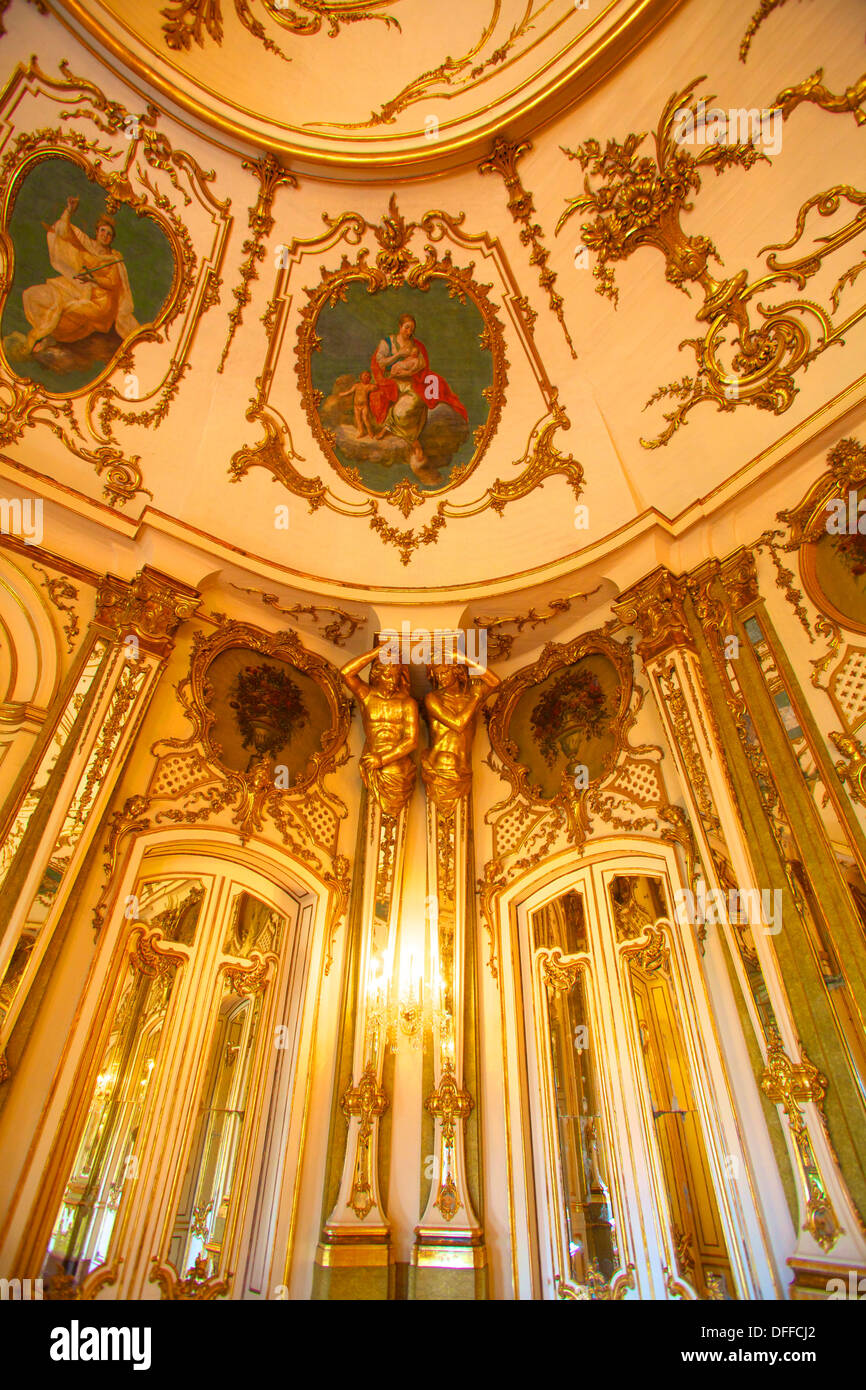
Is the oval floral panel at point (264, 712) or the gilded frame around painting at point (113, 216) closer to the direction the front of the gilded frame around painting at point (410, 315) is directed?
the gilded frame around painting

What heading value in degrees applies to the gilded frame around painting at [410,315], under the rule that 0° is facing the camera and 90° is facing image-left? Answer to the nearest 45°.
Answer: approximately 0°

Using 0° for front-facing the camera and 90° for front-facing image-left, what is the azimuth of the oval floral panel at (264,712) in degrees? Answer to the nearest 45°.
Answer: approximately 0°

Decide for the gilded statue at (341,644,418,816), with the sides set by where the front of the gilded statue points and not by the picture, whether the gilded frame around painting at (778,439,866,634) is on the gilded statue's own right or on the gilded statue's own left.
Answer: on the gilded statue's own left

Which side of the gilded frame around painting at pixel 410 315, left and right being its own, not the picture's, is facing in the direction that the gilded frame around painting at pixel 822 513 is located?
left

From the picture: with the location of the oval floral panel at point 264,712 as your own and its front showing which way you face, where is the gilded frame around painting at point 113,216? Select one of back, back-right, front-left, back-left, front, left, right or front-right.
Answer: front-right

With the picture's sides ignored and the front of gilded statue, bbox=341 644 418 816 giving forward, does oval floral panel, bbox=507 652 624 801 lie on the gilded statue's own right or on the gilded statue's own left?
on the gilded statue's own left

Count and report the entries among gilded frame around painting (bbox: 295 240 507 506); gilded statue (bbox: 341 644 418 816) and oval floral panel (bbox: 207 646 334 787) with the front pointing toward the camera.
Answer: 3

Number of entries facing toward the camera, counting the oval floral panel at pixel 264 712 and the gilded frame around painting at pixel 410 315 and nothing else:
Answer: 2
